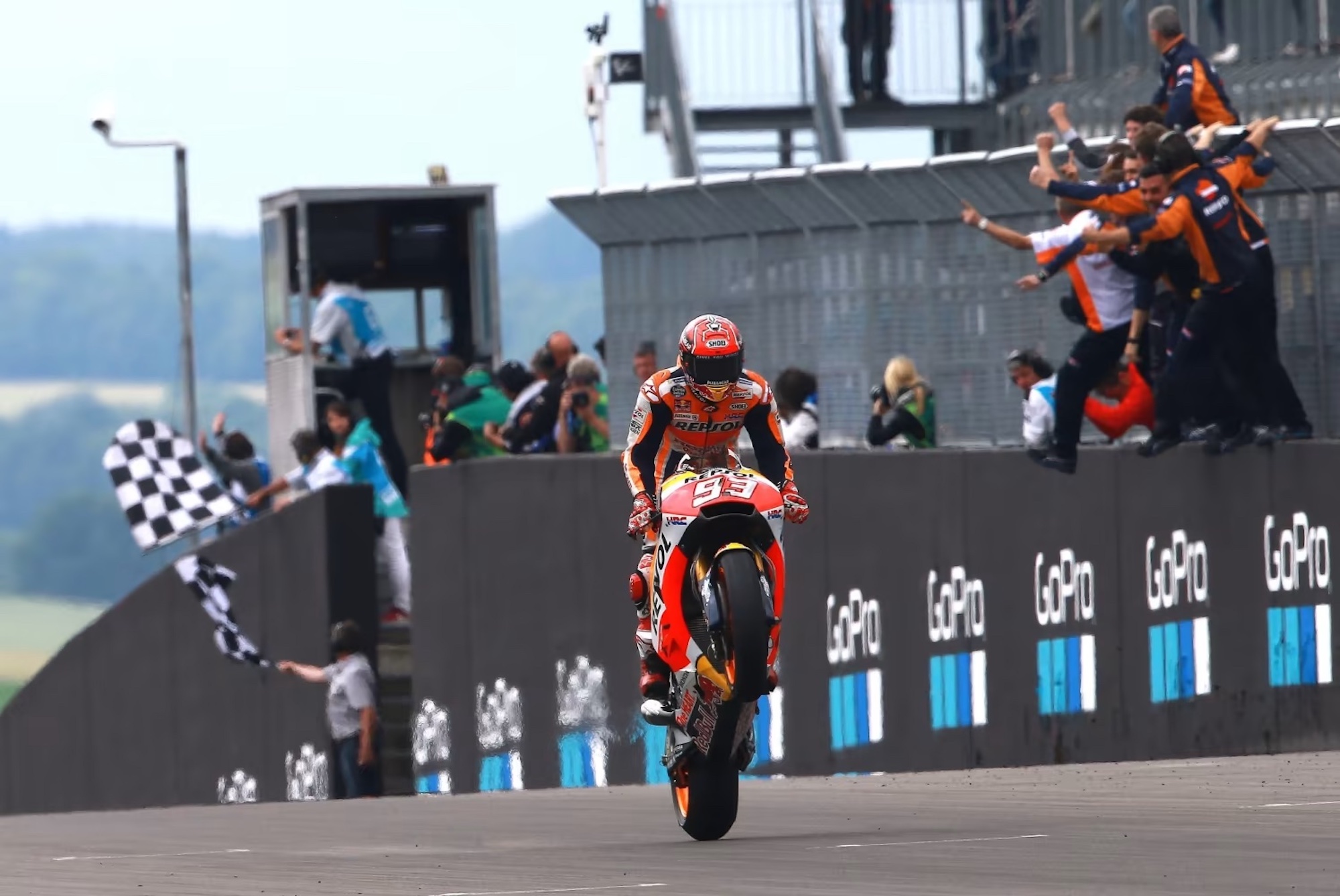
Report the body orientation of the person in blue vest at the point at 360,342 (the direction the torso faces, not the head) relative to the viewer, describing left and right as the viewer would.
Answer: facing to the left of the viewer

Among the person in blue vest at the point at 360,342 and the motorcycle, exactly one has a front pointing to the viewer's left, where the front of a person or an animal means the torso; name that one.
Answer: the person in blue vest

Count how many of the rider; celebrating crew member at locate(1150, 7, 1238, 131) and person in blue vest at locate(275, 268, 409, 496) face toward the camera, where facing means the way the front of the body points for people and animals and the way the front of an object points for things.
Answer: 1

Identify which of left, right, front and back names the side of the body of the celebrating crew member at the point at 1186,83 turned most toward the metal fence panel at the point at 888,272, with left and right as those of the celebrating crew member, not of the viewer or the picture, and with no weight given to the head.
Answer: front

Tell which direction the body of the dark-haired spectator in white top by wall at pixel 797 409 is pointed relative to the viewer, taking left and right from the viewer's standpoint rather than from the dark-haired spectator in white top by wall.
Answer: facing the viewer and to the left of the viewer

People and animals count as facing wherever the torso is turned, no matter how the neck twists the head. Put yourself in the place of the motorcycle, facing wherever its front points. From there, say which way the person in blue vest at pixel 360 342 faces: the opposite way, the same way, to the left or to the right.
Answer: to the right

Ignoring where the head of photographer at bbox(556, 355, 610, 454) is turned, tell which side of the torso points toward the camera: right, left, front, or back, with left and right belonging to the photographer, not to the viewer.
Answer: front

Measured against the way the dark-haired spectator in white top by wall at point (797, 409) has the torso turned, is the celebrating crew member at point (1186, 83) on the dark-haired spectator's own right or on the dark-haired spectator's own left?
on the dark-haired spectator's own left

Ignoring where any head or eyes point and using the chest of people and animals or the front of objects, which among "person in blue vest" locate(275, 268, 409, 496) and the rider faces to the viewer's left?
the person in blue vest

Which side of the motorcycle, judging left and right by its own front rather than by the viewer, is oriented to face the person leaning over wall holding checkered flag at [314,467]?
back

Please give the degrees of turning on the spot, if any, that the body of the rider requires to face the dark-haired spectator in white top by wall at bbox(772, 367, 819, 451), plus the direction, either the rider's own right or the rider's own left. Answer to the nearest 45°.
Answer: approximately 180°

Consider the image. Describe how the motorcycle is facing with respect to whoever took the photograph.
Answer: facing the viewer
